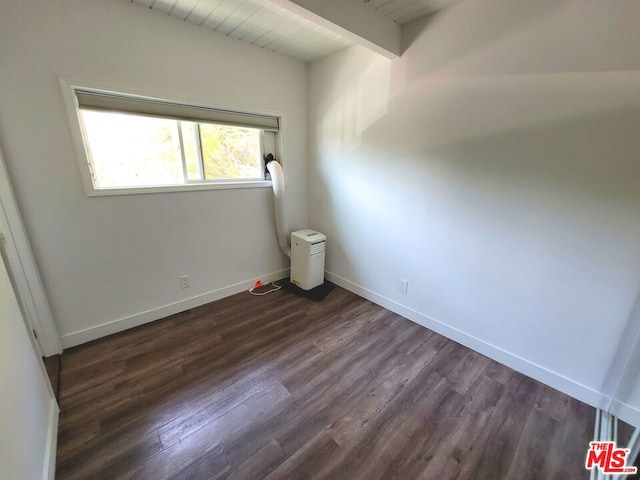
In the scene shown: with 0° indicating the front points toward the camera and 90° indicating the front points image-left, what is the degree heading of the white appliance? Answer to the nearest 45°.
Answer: approximately 315°

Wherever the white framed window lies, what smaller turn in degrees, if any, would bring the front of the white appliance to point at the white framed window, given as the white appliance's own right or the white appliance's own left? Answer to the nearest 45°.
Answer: approximately 135° to the white appliance's own right

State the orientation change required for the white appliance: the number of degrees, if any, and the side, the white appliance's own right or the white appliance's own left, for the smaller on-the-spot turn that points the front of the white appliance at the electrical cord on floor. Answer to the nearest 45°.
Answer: approximately 135° to the white appliance's own right
